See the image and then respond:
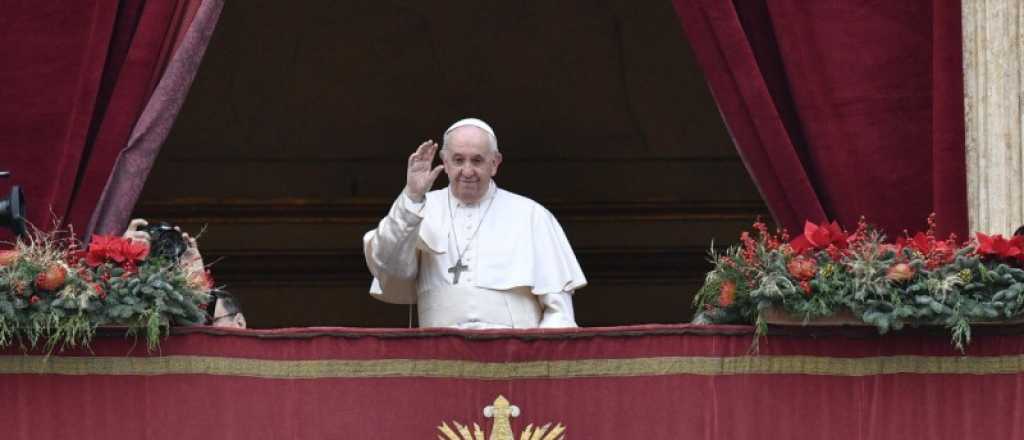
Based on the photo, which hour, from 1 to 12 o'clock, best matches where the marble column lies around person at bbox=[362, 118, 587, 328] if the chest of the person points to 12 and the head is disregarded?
The marble column is roughly at 9 o'clock from the person.

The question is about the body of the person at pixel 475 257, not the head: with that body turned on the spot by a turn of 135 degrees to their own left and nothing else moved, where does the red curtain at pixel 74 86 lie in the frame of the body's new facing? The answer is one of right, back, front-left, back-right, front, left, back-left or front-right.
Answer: back-left

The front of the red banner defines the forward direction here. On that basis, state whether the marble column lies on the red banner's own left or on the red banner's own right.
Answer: on the red banner's own left

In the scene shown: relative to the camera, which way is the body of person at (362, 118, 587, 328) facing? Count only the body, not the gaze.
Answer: toward the camera

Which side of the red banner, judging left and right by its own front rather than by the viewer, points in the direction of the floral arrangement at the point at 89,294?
right

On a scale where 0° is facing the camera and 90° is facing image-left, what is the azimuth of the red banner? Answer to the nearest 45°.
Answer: approximately 0°

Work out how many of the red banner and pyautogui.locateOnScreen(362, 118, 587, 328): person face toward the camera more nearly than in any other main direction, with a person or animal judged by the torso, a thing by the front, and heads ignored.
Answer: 2

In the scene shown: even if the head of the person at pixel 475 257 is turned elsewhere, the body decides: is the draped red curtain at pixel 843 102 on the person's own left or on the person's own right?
on the person's own left
